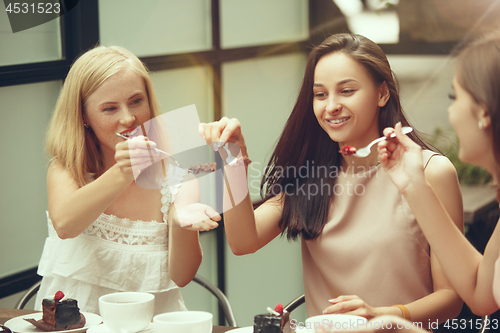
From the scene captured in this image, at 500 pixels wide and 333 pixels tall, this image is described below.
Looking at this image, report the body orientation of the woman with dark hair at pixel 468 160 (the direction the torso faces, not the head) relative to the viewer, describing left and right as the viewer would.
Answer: facing away from the viewer and to the left of the viewer

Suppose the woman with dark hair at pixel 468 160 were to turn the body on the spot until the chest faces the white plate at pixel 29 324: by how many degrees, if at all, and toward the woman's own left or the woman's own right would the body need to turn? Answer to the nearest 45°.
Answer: approximately 45° to the woman's own left

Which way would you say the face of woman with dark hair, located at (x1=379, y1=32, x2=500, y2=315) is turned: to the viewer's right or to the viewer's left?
to the viewer's left

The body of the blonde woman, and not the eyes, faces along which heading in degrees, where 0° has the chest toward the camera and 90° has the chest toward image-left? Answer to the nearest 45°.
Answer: approximately 315°
